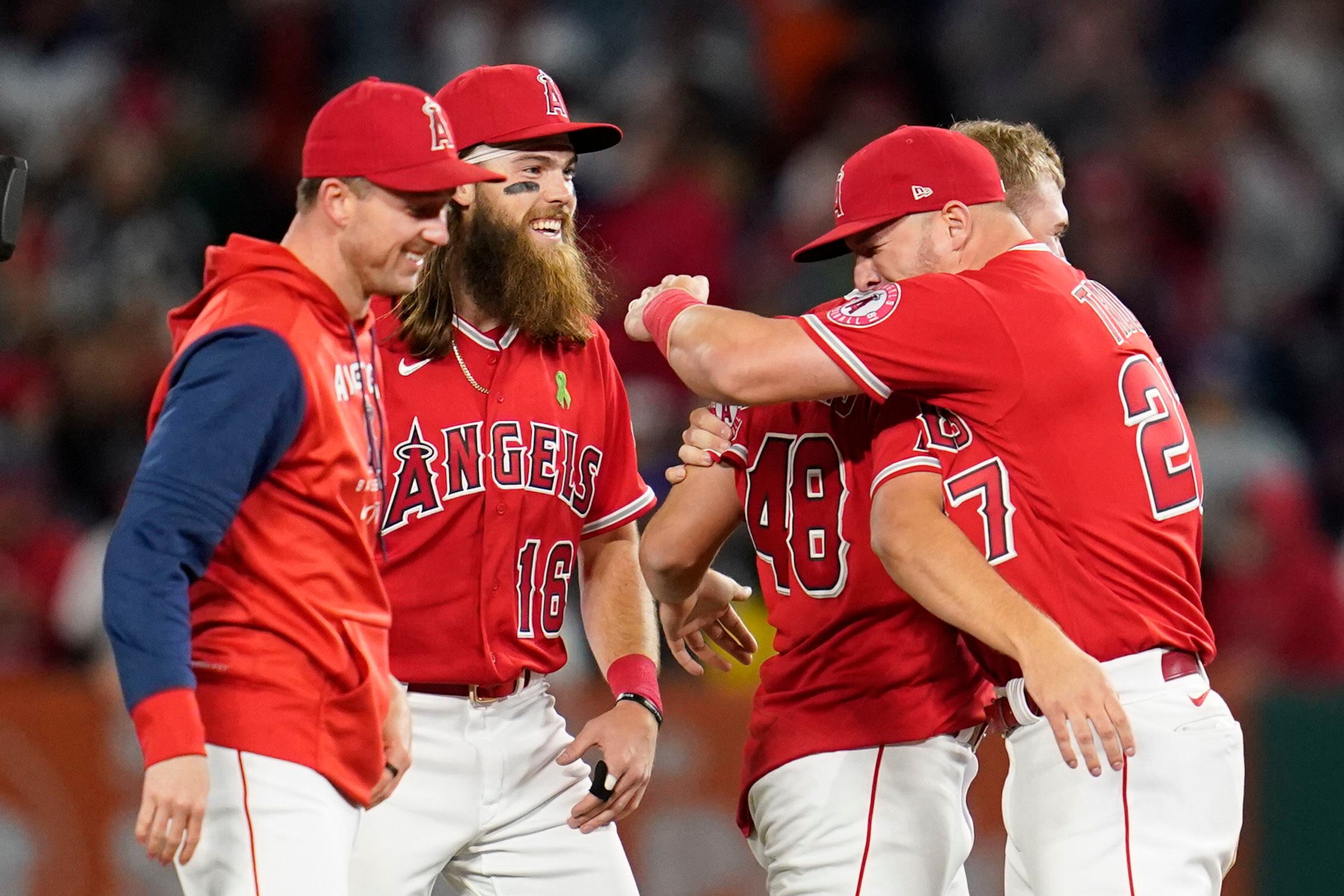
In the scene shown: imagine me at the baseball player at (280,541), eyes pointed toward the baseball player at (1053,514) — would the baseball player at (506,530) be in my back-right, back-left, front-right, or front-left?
front-left

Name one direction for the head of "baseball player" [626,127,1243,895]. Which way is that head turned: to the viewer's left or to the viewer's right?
to the viewer's left

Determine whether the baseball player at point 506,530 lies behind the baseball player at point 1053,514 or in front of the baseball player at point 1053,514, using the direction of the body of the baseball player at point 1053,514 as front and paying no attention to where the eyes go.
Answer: in front

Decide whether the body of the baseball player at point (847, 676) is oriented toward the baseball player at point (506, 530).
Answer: no

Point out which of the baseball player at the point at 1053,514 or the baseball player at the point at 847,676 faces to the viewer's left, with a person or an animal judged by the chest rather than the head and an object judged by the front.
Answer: the baseball player at the point at 1053,514

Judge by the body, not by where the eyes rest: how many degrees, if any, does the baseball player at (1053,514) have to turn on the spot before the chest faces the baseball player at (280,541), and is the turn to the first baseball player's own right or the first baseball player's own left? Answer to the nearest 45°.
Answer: approximately 45° to the first baseball player's own left

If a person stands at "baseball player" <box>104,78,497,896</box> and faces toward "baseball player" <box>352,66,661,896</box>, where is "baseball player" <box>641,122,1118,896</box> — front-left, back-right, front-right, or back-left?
front-right

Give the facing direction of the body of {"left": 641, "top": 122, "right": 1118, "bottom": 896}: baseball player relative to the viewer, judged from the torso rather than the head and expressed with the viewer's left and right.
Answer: facing away from the viewer and to the right of the viewer

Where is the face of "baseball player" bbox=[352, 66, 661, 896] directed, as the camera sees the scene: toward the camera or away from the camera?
toward the camera
